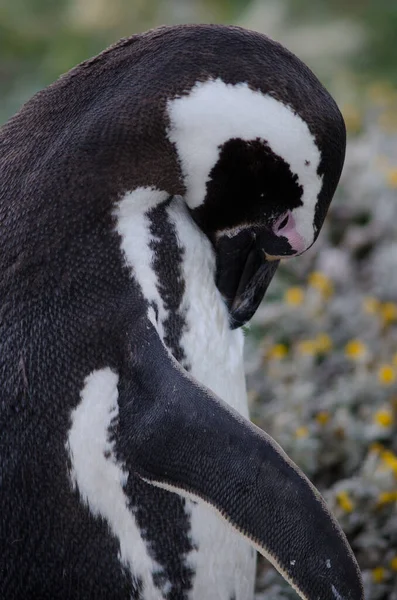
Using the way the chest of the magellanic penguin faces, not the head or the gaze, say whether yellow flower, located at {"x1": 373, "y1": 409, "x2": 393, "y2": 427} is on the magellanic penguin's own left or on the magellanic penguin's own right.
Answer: on the magellanic penguin's own left

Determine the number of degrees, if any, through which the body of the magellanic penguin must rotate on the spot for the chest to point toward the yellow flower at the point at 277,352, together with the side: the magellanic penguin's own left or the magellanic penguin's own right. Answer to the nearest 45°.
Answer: approximately 90° to the magellanic penguin's own left

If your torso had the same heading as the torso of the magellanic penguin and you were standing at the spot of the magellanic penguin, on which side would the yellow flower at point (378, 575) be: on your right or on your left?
on your left

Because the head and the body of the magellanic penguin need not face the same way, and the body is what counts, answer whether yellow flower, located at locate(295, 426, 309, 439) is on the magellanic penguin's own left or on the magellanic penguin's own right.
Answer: on the magellanic penguin's own left

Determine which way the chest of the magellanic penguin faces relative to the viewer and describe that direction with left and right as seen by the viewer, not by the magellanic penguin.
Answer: facing to the right of the viewer
